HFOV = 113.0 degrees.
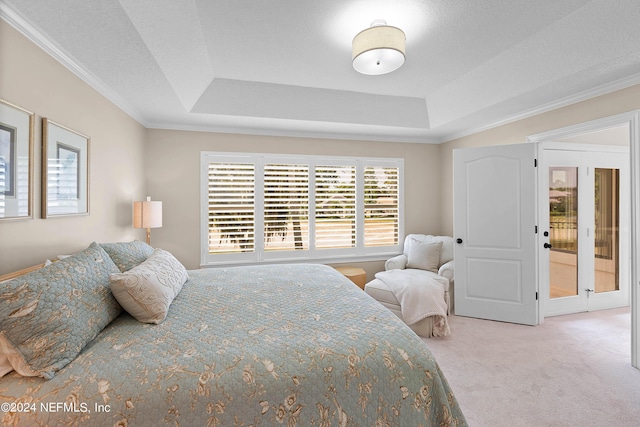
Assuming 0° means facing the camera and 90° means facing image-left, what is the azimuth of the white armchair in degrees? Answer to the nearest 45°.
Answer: approximately 45°

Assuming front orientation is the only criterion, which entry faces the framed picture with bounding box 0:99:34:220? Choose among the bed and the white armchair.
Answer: the white armchair

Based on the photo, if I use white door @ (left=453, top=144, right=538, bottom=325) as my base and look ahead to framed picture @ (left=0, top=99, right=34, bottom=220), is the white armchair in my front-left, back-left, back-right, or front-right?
front-right

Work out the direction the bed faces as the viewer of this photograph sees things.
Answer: facing to the right of the viewer

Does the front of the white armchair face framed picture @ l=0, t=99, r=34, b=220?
yes

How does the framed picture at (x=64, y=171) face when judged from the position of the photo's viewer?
facing the viewer and to the right of the viewer

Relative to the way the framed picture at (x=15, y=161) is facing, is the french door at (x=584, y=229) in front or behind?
in front

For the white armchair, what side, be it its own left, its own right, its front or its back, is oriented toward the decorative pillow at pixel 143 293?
front

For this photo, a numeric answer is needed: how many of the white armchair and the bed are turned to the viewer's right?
1

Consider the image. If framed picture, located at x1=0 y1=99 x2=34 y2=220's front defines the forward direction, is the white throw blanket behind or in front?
in front

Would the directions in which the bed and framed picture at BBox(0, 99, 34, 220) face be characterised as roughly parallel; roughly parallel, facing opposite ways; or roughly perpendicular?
roughly parallel

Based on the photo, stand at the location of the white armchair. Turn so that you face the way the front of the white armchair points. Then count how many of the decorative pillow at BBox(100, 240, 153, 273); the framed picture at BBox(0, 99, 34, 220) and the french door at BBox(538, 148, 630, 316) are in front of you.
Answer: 2
